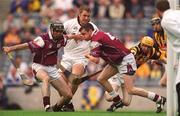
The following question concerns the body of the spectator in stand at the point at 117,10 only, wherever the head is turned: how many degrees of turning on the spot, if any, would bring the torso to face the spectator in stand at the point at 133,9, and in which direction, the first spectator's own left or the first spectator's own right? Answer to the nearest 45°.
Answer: approximately 90° to the first spectator's own left

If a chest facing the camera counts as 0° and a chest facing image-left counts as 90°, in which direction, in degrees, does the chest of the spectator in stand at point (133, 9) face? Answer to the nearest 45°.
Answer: approximately 0°

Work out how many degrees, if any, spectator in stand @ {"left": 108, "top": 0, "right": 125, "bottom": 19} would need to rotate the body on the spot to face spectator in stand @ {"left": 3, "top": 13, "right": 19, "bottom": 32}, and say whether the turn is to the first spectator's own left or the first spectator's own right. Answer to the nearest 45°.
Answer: approximately 90° to the first spectator's own right

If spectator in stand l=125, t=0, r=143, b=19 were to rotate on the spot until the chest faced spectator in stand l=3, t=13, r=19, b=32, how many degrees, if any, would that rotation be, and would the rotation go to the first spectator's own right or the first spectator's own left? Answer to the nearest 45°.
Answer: approximately 90° to the first spectator's own right

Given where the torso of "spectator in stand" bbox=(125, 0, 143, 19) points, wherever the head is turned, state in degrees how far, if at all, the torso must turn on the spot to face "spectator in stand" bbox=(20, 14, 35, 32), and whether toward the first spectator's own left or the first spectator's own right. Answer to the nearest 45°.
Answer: approximately 90° to the first spectator's own right

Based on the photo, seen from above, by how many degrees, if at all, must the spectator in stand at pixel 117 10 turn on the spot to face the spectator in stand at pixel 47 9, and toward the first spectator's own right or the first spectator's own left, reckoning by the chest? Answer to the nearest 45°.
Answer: approximately 90° to the first spectator's own right

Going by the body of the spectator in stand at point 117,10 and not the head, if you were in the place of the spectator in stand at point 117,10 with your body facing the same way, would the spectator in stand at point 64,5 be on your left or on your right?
on your right

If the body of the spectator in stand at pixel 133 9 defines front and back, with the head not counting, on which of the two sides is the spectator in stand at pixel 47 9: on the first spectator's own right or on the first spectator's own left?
on the first spectator's own right

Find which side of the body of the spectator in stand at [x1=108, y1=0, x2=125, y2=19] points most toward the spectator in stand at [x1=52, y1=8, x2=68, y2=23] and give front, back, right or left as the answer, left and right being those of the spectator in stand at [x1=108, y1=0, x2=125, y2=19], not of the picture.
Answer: right
